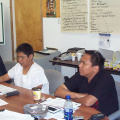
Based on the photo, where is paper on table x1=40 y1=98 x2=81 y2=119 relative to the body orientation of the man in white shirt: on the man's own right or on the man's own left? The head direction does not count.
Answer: on the man's own left
